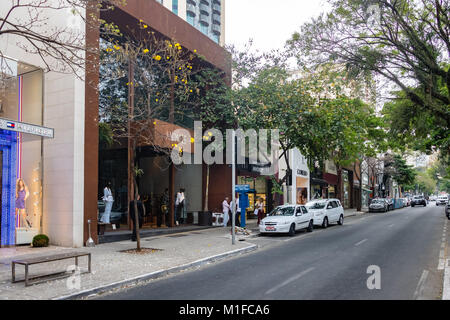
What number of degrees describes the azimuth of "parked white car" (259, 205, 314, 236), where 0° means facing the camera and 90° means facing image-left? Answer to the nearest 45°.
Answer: approximately 45°

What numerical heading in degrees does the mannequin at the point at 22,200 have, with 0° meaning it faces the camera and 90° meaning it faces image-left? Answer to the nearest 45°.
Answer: approximately 315°

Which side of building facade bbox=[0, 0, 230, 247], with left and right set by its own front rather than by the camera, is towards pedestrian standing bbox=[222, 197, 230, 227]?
left

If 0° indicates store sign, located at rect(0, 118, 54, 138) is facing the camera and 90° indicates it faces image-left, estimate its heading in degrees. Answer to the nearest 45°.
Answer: approximately 315°
